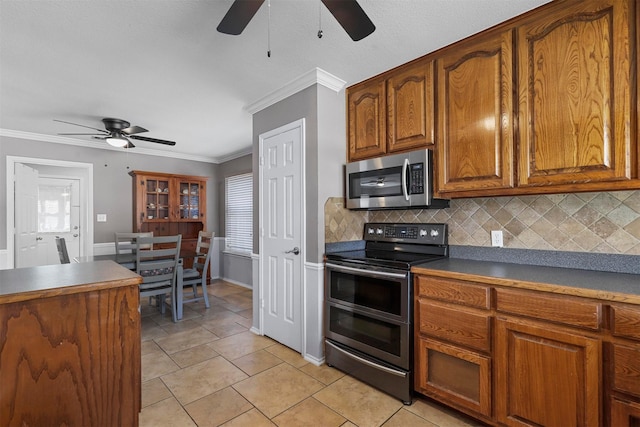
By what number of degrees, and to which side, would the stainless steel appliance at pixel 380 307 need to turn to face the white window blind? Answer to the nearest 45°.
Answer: approximately 90° to its right

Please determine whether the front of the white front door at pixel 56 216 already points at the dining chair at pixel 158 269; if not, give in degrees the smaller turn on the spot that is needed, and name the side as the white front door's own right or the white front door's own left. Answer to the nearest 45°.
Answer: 0° — it already faces it

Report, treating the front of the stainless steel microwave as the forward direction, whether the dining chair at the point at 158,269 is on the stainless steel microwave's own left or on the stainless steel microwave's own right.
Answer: on the stainless steel microwave's own right

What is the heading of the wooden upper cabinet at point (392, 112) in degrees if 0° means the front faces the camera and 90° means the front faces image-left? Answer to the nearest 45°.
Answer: approximately 45°

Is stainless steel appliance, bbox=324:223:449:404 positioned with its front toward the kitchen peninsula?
yes

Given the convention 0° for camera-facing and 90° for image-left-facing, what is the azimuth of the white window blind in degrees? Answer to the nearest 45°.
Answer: approximately 45°

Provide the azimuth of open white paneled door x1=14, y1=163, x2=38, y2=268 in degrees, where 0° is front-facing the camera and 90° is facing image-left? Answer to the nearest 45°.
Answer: approximately 315°

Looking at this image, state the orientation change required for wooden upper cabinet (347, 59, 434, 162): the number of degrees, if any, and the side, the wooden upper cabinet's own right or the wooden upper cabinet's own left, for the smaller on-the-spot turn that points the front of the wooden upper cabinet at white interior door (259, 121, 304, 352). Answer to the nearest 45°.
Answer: approximately 45° to the wooden upper cabinet's own right
